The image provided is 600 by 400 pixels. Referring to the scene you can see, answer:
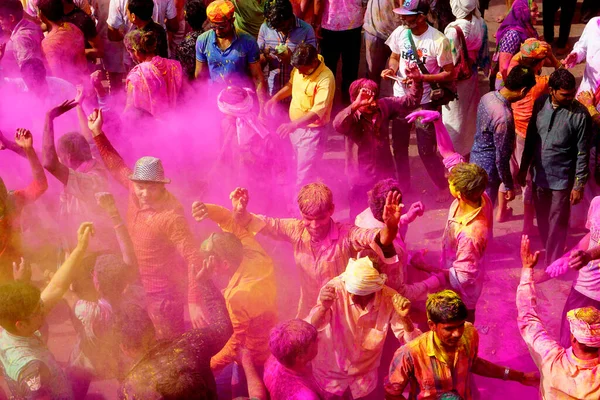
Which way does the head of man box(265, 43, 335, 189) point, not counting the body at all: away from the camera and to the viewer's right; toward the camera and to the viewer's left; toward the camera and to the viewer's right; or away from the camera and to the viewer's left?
toward the camera and to the viewer's left

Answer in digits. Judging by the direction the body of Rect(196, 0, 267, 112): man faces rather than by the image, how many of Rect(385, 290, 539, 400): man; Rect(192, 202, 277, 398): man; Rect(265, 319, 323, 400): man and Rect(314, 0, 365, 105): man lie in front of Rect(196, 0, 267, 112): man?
3

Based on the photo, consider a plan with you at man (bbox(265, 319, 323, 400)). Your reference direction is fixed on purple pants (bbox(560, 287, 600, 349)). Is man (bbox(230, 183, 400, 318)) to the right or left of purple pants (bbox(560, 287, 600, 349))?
left

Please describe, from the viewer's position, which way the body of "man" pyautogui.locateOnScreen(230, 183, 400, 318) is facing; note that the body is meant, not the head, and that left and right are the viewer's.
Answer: facing the viewer

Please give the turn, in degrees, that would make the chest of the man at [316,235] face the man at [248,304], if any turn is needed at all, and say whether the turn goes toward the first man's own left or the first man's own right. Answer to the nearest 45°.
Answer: approximately 90° to the first man's own right
